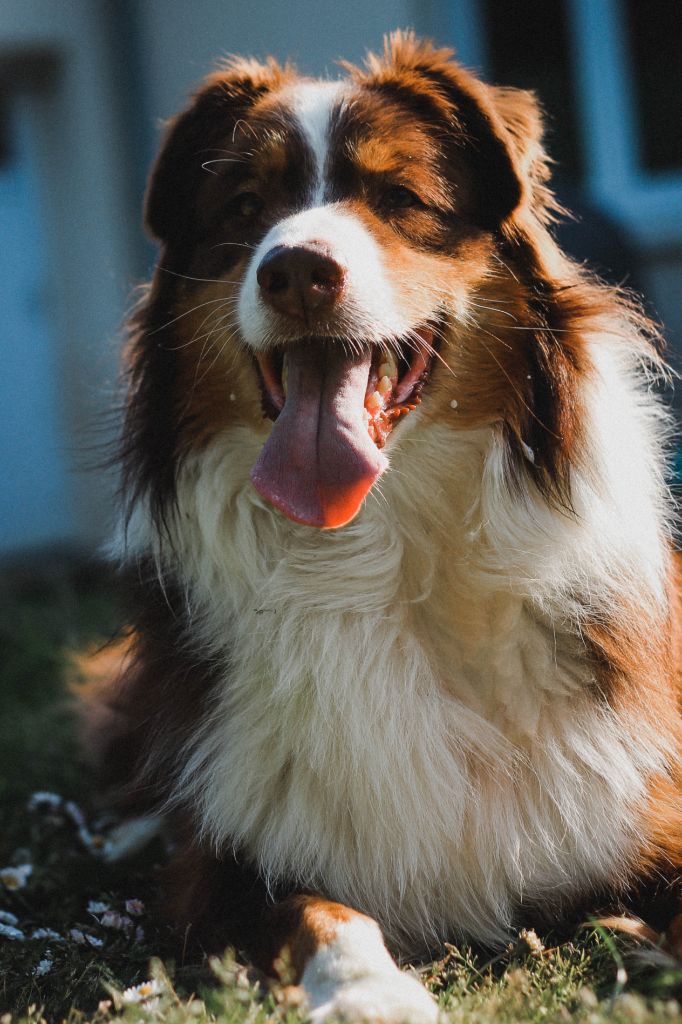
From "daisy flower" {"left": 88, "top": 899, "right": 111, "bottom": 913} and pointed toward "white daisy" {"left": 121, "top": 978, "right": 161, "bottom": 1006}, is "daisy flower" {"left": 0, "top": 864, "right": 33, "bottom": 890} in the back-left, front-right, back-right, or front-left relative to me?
back-right

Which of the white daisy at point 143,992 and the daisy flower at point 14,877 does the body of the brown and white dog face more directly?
the white daisy

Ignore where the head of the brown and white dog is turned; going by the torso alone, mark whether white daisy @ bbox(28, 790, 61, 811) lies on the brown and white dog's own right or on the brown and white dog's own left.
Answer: on the brown and white dog's own right

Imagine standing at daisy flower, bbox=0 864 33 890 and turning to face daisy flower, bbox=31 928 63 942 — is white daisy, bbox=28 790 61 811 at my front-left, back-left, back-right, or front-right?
back-left

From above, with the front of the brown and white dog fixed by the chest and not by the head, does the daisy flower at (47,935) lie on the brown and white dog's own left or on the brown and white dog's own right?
on the brown and white dog's own right

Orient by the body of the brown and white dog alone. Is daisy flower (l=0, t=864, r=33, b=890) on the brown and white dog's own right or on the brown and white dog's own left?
on the brown and white dog's own right

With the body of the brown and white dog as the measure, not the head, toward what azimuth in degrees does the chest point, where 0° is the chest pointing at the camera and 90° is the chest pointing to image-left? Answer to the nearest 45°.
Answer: approximately 0°

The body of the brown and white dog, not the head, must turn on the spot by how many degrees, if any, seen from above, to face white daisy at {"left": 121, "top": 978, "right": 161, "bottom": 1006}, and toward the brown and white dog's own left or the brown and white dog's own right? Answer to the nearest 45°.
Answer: approximately 45° to the brown and white dog's own right
